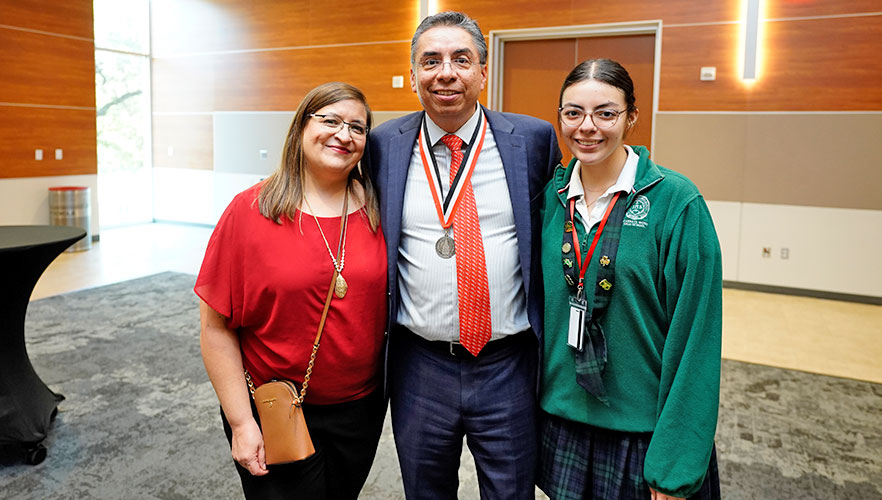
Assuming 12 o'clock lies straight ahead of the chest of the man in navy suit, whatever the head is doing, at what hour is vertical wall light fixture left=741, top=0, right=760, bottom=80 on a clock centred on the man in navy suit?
The vertical wall light fixture is roughly at 7 o'clock from the man in navy suit.

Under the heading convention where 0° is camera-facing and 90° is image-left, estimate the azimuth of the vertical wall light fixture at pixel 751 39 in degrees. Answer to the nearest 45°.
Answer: approximately 0°

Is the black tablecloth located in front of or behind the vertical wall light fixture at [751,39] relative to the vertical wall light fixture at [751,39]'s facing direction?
in front

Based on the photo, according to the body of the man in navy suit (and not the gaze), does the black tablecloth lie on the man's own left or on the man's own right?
on the man's own right

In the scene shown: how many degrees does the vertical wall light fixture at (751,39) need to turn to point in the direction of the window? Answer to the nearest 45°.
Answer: approximately 90° to its right

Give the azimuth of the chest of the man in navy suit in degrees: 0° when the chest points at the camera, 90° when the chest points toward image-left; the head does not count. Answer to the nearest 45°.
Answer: approximately 0°

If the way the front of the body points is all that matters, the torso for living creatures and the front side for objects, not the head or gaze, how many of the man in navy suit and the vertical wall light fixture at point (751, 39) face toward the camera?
2

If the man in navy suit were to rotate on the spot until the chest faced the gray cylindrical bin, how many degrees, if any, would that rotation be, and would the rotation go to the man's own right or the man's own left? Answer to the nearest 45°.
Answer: approximately 135° to the man's own right
